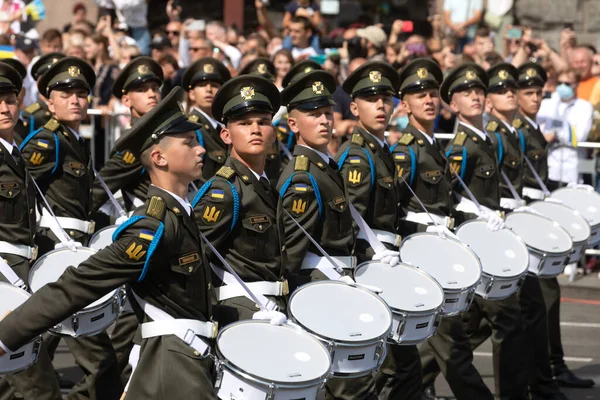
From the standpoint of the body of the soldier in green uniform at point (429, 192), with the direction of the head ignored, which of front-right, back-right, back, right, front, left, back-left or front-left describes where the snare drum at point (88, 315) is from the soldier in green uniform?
right

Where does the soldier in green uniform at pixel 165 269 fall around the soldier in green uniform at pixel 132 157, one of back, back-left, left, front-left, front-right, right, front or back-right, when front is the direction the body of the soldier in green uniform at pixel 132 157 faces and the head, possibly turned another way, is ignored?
front-right

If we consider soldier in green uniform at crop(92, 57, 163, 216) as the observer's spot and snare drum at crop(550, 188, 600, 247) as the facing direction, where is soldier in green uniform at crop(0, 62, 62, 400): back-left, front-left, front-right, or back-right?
back-right

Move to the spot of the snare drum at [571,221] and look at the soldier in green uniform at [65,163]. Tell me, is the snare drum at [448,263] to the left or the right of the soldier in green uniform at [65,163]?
left

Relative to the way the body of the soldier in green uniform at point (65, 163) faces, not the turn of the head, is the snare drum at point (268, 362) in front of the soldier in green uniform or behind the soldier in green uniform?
in front
